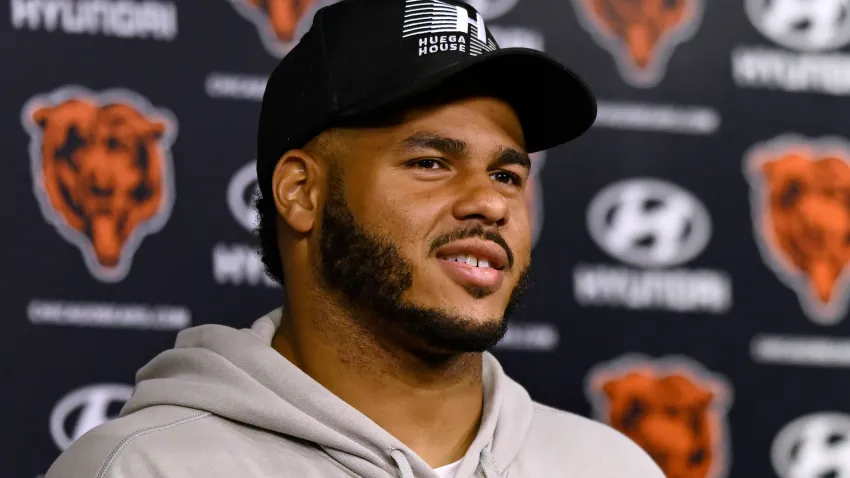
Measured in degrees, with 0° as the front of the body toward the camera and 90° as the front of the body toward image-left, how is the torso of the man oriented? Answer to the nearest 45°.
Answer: approximately 315°

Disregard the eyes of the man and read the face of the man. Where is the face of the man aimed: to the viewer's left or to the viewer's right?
to the viewer's right
